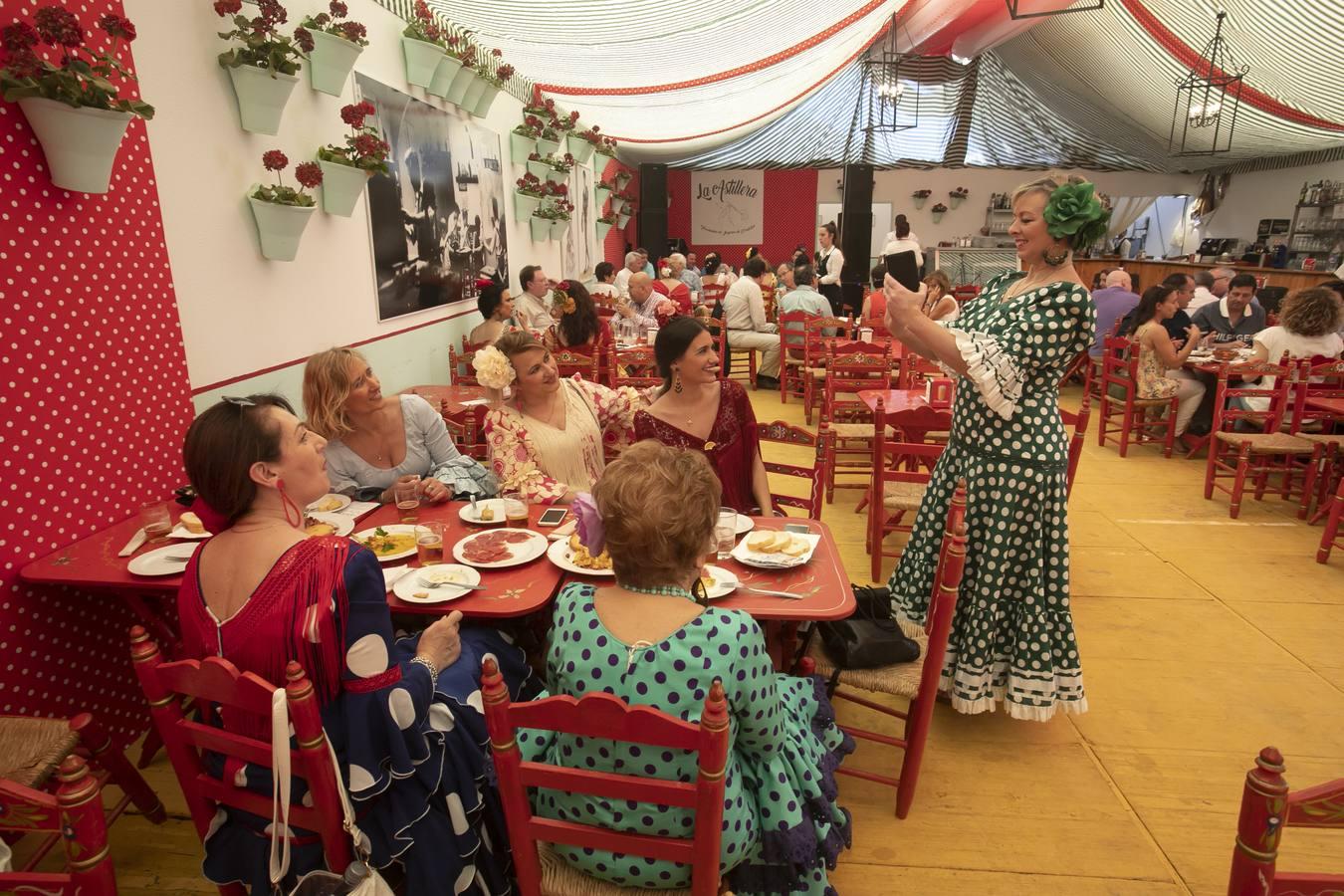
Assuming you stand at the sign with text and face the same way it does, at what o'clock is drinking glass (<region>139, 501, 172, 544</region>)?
The drinking glass is roughly at 12 o'clock from the sign with text.

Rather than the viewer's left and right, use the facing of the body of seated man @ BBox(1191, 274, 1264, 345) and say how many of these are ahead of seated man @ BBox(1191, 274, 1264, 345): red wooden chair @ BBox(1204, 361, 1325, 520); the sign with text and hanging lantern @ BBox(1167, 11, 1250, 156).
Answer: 1

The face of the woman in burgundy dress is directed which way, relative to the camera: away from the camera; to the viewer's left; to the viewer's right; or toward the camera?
to the viewer's right

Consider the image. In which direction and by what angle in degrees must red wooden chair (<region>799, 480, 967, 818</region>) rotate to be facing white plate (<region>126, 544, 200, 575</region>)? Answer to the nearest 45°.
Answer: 0° — it already faces it

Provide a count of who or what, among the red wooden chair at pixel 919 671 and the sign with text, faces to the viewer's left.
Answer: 1

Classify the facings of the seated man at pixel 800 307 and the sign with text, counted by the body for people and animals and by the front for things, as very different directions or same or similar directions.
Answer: very different directions

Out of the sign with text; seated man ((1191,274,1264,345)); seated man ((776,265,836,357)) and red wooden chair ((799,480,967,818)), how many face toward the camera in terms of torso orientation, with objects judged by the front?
2

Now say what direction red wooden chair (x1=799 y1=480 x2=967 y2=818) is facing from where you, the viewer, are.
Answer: facing to the left of the viewer

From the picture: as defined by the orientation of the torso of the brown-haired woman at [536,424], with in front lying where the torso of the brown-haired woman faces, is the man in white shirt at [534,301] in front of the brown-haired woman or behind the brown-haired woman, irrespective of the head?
behind

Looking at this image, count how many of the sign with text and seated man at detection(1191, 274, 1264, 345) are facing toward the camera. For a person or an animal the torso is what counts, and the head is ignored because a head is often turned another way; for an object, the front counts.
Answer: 2

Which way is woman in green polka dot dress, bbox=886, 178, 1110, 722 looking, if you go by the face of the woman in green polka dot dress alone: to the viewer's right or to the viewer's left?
to the viewer's left

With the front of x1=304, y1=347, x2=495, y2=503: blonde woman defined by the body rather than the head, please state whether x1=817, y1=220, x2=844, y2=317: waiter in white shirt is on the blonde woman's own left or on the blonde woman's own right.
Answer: on the blonde woman's own left

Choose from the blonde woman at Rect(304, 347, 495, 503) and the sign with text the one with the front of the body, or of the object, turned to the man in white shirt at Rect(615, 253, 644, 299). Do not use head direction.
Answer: the sign with text
